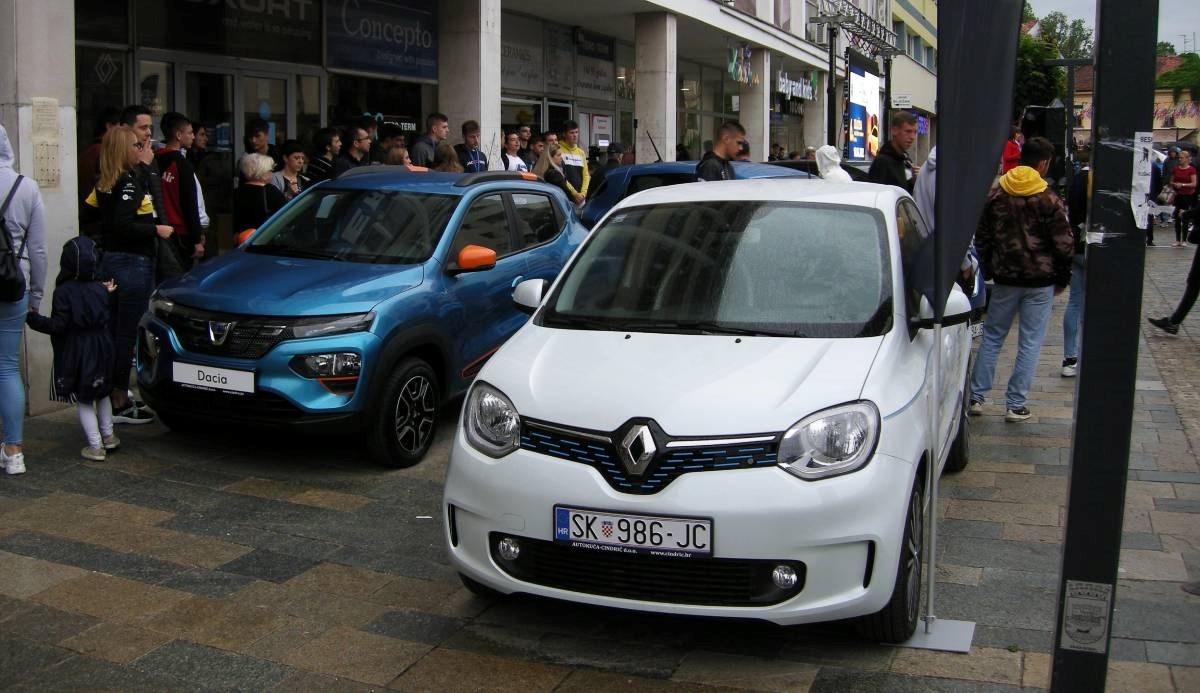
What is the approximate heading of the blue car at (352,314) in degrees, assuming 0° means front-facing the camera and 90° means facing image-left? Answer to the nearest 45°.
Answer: approximately 45°

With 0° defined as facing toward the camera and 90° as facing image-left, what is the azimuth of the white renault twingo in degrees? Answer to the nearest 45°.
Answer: approximately 45°

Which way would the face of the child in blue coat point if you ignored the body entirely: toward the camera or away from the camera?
away from the camera

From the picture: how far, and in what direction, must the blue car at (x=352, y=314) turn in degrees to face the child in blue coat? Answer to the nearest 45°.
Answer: approximately 45° to its right

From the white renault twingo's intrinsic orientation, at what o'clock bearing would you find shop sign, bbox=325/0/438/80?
The shop sign is roughly at 4 o'clock from the white renault twingo.

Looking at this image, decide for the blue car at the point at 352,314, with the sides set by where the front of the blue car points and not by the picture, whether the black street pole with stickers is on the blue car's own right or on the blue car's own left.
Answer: on the blue car's own left

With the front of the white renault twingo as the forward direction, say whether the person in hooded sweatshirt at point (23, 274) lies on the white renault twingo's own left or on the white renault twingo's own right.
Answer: on the white renault twingo's own right

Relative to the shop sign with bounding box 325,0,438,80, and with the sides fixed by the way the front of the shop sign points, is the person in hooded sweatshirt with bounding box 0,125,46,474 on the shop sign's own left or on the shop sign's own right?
on the shop sign's own right

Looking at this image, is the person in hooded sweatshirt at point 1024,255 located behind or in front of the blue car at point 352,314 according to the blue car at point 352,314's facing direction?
behind
